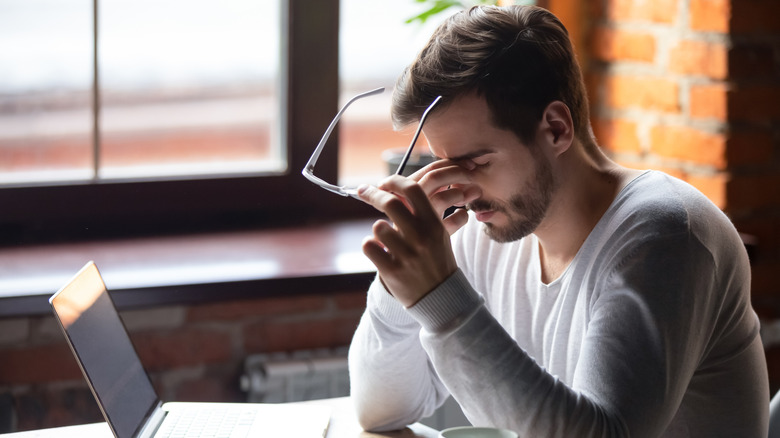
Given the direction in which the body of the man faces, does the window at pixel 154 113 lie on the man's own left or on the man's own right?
on the man's own right

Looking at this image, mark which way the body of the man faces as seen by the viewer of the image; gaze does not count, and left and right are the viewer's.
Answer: facing the viewer and to the left of the viewer

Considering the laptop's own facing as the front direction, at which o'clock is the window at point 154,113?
The window is roughly at 9 o'clock from the laptop.

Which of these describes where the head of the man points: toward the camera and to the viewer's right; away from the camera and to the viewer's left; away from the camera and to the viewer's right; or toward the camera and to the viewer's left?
toward the camera and to the viewer's left

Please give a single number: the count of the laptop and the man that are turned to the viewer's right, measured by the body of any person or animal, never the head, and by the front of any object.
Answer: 1

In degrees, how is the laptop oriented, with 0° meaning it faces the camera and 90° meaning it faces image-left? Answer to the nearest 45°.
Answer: approximately 270°

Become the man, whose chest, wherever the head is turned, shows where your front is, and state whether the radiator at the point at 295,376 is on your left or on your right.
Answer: on your right

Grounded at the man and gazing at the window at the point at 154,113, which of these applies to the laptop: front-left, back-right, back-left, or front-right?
front-left

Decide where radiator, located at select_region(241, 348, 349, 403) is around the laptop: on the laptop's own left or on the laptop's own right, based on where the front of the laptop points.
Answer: on the laptop's own left
